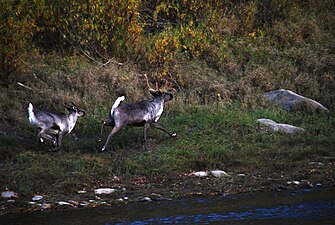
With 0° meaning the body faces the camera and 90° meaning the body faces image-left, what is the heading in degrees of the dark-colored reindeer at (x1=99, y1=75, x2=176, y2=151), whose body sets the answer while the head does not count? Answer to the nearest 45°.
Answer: approximately 270°

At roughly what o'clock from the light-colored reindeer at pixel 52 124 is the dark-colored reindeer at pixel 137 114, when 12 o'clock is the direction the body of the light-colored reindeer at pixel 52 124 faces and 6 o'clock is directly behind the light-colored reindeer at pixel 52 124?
the dark-colored reindeer at pixel 137 114 is roughly at 12 o'clock from the light-colored reindeer at pixel 52 124.

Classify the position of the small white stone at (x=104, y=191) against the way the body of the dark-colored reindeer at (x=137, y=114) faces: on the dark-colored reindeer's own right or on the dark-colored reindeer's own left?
on the dark-colored reindeer's own right

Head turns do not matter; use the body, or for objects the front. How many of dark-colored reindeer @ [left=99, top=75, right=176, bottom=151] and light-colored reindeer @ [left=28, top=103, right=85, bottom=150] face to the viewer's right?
2

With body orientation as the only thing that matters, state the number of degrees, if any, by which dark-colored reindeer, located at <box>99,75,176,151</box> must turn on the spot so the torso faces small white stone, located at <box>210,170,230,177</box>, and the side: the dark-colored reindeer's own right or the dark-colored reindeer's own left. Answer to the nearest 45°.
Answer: approximately 45° to the dark-colored reindeer's own right

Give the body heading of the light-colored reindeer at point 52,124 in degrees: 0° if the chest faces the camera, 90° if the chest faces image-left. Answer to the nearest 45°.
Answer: approximately 270°

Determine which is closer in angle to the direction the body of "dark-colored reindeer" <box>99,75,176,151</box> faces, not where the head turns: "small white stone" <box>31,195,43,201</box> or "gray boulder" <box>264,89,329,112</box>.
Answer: the gray boulder

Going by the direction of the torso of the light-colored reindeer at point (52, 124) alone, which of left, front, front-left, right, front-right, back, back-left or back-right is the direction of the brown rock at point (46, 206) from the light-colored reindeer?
right

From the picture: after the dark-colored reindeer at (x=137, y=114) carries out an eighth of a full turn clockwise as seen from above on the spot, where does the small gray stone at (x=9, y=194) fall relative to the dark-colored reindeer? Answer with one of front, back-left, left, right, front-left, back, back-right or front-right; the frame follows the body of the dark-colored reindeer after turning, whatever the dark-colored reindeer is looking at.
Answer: right

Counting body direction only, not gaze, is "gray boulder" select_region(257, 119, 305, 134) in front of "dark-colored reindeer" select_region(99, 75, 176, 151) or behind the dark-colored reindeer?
in front

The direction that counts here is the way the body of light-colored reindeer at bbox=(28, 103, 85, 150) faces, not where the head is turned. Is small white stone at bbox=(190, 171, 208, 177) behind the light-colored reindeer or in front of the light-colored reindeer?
in front

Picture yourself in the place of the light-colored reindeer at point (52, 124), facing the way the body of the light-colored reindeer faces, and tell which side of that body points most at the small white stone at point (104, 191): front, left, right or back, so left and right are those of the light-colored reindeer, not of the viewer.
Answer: right

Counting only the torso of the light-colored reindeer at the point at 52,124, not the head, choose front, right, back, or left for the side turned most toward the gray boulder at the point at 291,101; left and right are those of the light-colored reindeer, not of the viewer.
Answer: front
